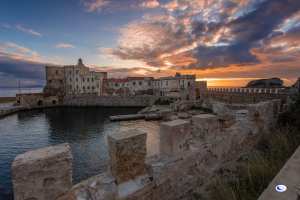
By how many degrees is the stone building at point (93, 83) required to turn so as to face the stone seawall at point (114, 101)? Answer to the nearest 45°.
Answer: approximately 45° to its left

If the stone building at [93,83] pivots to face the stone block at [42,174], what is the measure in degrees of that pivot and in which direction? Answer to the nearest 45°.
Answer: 0° — it already faces it

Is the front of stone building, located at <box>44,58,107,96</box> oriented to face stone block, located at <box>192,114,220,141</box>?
yes

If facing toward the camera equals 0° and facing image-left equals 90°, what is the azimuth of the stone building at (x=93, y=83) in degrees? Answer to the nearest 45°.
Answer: approximately 0°

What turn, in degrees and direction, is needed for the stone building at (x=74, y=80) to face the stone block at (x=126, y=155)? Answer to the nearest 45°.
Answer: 0° — it already faces it

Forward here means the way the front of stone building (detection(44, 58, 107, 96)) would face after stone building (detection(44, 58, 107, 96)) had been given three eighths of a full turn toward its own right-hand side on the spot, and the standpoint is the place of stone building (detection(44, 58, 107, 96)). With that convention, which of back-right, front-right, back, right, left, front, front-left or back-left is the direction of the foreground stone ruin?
back-left

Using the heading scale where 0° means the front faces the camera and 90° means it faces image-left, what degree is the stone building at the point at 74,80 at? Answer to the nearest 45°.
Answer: approximately 0°

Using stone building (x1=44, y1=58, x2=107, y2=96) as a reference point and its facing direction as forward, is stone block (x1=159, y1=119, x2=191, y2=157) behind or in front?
in front
